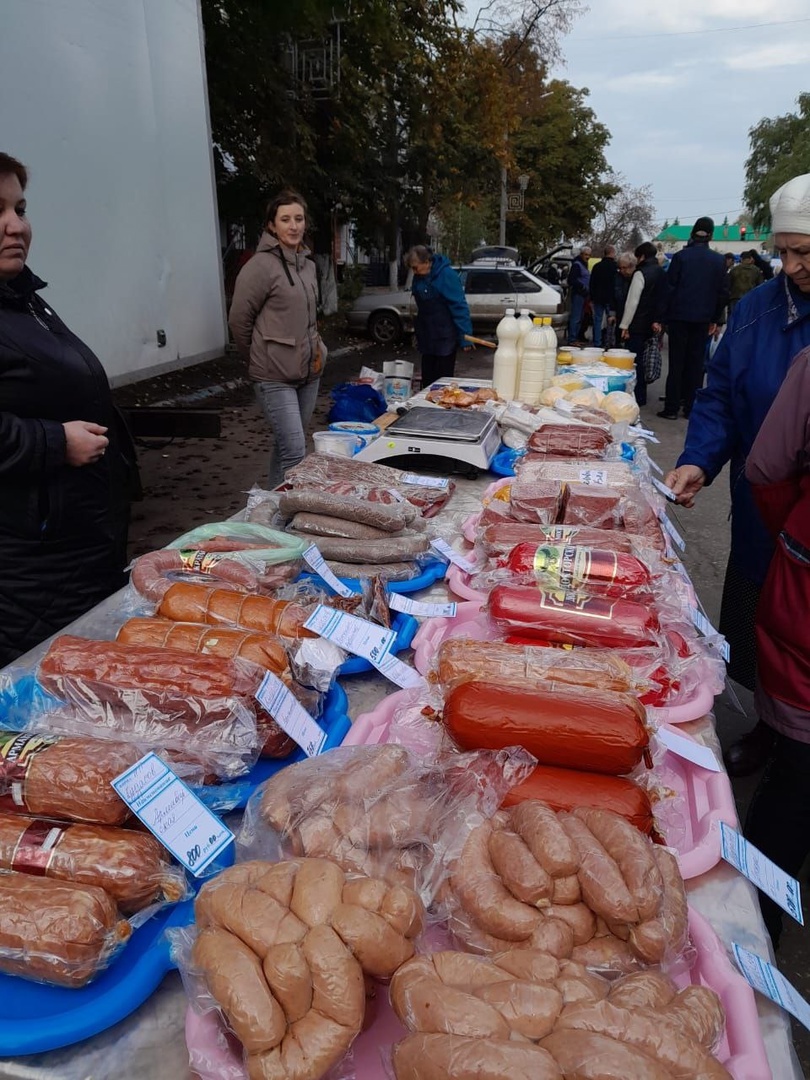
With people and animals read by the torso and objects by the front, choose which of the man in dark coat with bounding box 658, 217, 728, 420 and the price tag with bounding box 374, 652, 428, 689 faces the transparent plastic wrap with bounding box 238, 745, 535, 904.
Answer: the price tag

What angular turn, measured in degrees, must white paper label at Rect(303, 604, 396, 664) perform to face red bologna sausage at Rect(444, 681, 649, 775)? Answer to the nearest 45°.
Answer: approximately 45° to its left

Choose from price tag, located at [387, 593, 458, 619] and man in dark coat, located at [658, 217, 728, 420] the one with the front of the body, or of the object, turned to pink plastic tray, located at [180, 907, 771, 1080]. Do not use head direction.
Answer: the price tag

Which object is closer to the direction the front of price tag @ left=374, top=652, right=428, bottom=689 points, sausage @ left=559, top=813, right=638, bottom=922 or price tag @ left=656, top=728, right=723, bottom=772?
the sausage

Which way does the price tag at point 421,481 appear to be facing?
toward the camera

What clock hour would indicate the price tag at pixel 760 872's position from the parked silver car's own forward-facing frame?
The price tag is roughly at 9 o'clock from the parked silver car.

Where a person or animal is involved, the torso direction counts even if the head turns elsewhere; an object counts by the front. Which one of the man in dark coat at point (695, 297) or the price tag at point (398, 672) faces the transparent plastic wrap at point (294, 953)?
the price tag

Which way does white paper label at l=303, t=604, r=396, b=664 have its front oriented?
toward the camera

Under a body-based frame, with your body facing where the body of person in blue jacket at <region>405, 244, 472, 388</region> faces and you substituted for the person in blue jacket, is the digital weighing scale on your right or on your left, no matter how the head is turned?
on your left

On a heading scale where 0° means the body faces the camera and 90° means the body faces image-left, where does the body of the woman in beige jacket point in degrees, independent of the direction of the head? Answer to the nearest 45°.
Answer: approximately 315°

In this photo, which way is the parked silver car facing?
to the viewer's left

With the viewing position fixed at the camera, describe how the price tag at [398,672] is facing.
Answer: facing the viewer

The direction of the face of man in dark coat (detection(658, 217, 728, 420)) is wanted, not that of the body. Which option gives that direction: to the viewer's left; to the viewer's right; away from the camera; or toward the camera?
away from the camera

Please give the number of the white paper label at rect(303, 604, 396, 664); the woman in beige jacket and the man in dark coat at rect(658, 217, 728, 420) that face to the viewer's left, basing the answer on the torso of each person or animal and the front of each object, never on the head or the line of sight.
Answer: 0

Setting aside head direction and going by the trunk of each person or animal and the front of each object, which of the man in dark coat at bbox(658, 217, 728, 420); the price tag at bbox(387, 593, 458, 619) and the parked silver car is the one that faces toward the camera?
the price tag

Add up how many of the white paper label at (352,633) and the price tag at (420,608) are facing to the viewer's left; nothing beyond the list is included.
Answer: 0
